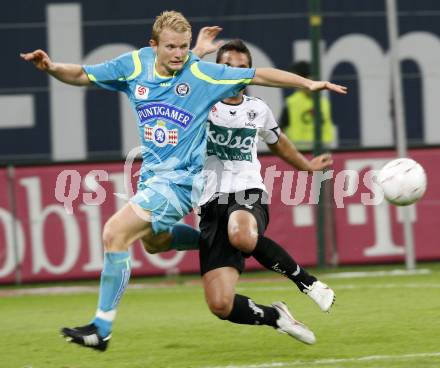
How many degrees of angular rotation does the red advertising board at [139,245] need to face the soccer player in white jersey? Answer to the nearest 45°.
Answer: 0° — it already faces them

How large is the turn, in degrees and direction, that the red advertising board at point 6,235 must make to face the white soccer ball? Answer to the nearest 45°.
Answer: approximately 45° to its left

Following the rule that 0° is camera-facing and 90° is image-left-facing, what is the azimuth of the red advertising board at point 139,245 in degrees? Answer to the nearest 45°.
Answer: approximately 0°
